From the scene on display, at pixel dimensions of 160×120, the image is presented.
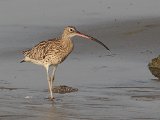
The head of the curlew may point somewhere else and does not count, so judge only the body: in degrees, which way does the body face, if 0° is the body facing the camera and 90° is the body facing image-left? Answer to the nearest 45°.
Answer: approximately 270°
